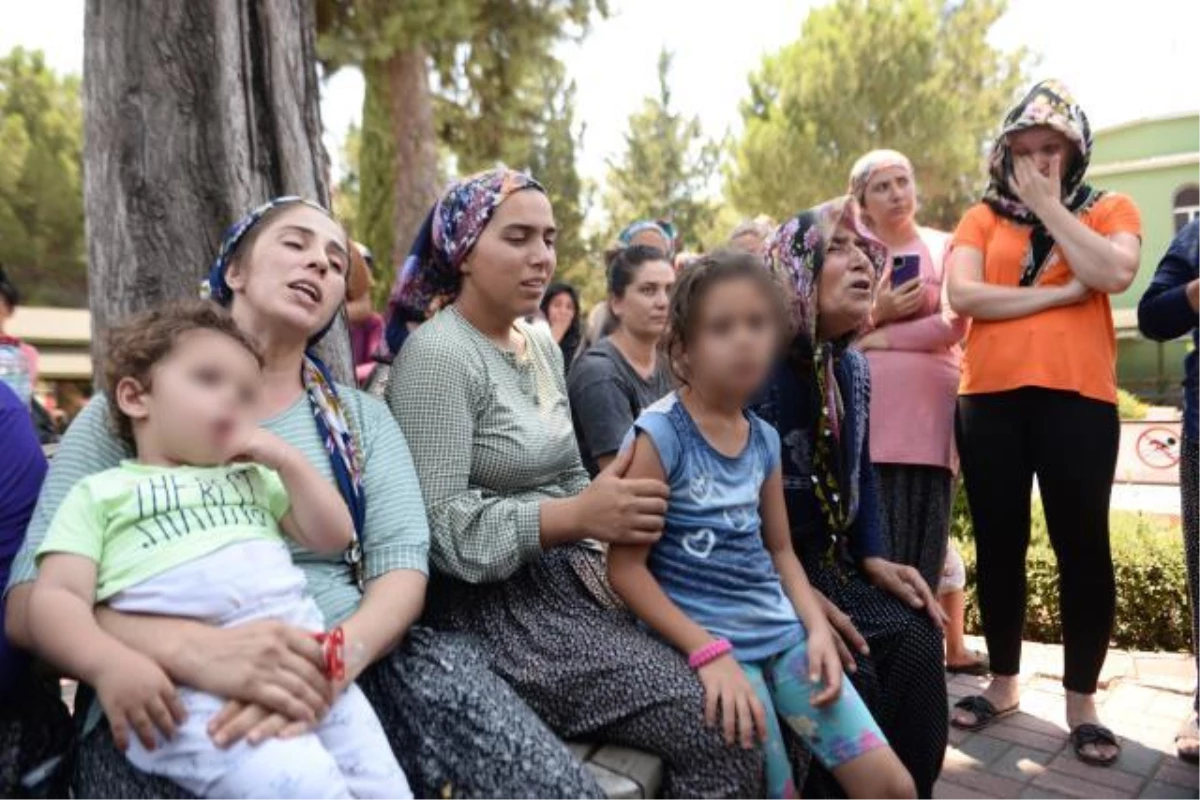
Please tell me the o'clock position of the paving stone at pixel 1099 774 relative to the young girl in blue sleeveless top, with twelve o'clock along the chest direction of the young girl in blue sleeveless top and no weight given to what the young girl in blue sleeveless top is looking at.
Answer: The paving stone is roughly at 9 o'clock from the young girl in blue sleeveless top.

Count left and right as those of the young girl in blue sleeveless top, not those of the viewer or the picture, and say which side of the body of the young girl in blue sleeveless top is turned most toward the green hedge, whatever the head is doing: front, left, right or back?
left

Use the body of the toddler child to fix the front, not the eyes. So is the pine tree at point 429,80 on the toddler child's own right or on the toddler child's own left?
on the toddler child's own left

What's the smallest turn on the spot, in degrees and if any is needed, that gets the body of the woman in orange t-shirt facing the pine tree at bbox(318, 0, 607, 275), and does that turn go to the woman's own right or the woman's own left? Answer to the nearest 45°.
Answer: approximately 135° to the woman's own right

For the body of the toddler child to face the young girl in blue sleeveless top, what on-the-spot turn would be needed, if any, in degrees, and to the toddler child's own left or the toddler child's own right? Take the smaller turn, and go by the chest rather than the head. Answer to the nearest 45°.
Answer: approximately 45° to the toddler child's own left

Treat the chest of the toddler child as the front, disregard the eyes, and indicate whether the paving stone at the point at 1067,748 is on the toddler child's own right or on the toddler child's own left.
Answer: on the toddler child's own left

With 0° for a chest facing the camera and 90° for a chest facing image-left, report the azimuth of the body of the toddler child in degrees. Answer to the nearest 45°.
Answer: approximately 315°
